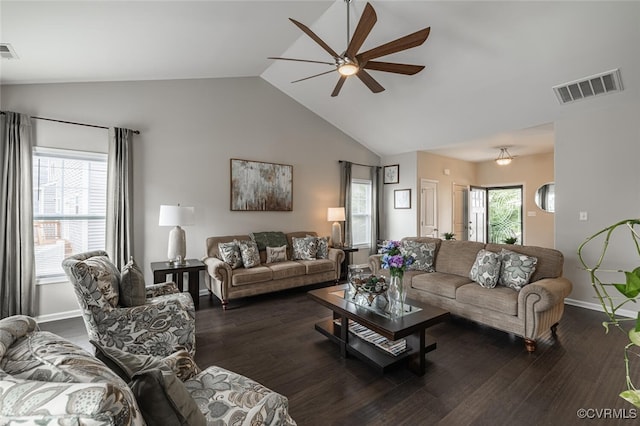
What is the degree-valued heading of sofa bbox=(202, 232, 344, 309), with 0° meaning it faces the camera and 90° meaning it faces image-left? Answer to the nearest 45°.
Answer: approximately 315°

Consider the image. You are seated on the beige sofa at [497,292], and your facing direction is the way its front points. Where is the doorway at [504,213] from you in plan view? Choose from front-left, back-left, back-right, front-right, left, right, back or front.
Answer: back-right

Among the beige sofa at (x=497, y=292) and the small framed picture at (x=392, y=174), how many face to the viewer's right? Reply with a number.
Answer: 0

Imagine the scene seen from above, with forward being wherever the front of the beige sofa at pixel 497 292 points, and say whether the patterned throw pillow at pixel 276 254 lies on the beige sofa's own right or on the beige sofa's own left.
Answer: on the beige sofa's own right

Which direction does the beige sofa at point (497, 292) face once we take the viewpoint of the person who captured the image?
facing the viewer and to the left of the viewer

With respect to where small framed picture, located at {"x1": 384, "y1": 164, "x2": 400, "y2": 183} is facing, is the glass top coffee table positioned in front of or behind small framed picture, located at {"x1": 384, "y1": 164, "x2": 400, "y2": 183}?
in front

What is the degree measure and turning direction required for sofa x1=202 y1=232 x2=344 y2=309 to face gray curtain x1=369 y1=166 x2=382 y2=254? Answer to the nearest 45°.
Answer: approximately 90° to its left

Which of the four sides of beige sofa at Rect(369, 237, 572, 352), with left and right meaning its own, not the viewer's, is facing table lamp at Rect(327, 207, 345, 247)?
right

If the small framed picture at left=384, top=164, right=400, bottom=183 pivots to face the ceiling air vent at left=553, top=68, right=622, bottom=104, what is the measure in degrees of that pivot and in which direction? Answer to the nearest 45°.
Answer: approximately 90° to its left

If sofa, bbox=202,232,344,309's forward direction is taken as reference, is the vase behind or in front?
in front

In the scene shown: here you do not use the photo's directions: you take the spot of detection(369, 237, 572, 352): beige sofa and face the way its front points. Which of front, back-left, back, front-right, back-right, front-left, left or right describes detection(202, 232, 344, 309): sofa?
front-right

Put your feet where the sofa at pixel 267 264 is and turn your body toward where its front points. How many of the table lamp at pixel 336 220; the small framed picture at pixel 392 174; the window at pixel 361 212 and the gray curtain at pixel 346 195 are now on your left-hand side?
4
